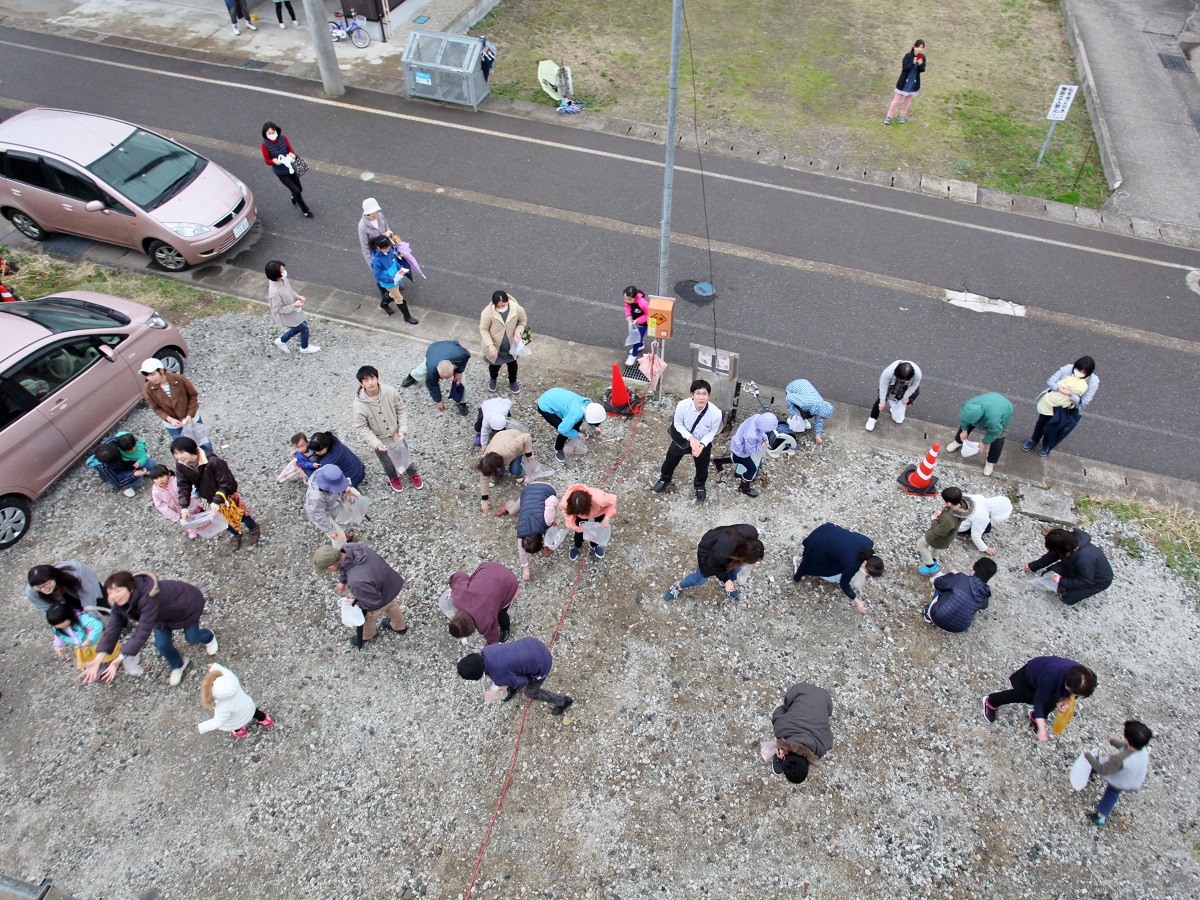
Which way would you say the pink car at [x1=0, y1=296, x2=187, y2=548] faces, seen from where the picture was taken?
facing away from the viewer and to the right of the viewer

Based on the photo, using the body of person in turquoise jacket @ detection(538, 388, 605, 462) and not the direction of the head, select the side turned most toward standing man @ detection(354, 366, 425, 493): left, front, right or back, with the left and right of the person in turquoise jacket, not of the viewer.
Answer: back

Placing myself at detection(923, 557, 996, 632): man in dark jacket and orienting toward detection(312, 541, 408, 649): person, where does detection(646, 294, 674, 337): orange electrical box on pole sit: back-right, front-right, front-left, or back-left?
front-right

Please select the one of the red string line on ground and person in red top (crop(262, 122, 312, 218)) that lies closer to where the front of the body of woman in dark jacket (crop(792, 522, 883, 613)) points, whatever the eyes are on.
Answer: the red string line on ground

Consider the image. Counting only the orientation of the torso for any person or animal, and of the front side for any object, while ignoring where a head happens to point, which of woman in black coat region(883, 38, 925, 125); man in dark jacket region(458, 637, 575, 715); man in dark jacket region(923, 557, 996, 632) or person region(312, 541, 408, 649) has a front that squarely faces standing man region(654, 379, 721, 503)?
the woman in black coat

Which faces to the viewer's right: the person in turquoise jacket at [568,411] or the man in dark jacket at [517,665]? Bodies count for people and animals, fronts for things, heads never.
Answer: the person in turquoise jacket

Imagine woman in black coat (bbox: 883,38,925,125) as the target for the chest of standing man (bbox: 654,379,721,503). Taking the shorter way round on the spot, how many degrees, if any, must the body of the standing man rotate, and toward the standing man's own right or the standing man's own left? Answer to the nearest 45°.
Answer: approximately 180°

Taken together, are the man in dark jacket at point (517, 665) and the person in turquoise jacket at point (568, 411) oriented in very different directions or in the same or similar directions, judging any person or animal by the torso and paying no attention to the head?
very different directions

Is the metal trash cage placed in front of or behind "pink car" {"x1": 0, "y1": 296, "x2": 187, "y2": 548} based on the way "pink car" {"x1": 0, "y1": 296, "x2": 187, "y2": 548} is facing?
in front

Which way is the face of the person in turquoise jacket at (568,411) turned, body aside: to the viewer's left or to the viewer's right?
to the viewer's right

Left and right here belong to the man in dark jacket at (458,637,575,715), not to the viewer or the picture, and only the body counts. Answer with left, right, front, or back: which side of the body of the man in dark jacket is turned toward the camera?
left

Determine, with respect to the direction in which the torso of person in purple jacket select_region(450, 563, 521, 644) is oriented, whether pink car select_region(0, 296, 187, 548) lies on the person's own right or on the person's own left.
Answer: on the person's own right

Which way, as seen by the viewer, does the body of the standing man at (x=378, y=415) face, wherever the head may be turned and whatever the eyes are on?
toward the camera

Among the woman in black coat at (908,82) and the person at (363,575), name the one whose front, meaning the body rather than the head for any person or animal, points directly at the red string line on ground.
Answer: the woman in black coat

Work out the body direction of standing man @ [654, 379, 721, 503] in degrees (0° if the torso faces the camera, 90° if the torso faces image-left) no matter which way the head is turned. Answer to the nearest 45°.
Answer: approximately 0°

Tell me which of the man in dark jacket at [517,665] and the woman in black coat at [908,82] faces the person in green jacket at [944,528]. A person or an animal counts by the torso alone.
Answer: the woman in black coat

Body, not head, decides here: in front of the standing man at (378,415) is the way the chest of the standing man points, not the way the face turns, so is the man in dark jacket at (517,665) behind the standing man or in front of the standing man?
in front
